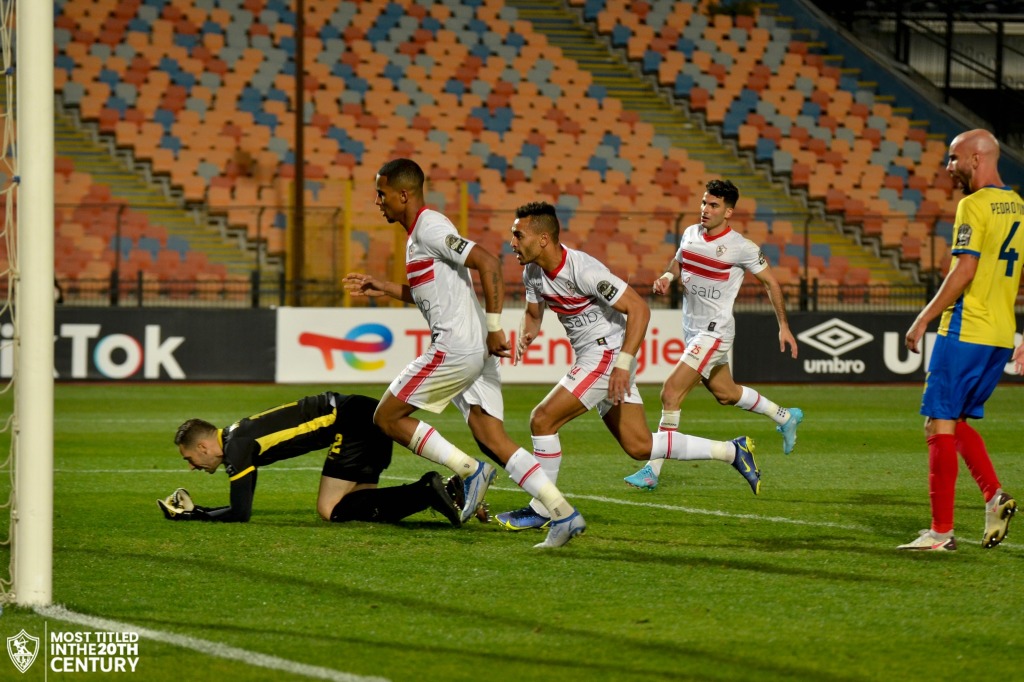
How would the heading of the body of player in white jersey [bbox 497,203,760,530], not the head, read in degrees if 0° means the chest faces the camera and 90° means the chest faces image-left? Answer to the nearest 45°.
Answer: approximately 45°

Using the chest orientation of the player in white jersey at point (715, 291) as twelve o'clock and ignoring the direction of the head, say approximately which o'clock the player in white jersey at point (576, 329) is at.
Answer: the player in white jersey at point (576, 329) is roughly at 11 o'clock from the player in white jersey at point (715, 291).

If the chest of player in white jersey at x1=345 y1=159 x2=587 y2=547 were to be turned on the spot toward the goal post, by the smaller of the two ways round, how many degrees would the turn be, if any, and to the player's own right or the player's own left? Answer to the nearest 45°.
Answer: approximately 45° to the player's own left

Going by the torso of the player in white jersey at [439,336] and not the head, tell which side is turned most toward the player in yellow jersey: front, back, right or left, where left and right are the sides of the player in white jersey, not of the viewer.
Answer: back

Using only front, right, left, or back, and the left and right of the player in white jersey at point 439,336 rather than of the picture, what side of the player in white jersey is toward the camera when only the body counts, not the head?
left

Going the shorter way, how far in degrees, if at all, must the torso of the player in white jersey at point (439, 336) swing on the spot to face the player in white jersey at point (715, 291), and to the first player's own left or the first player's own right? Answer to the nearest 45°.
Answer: approximately 135° to the first player's own right
